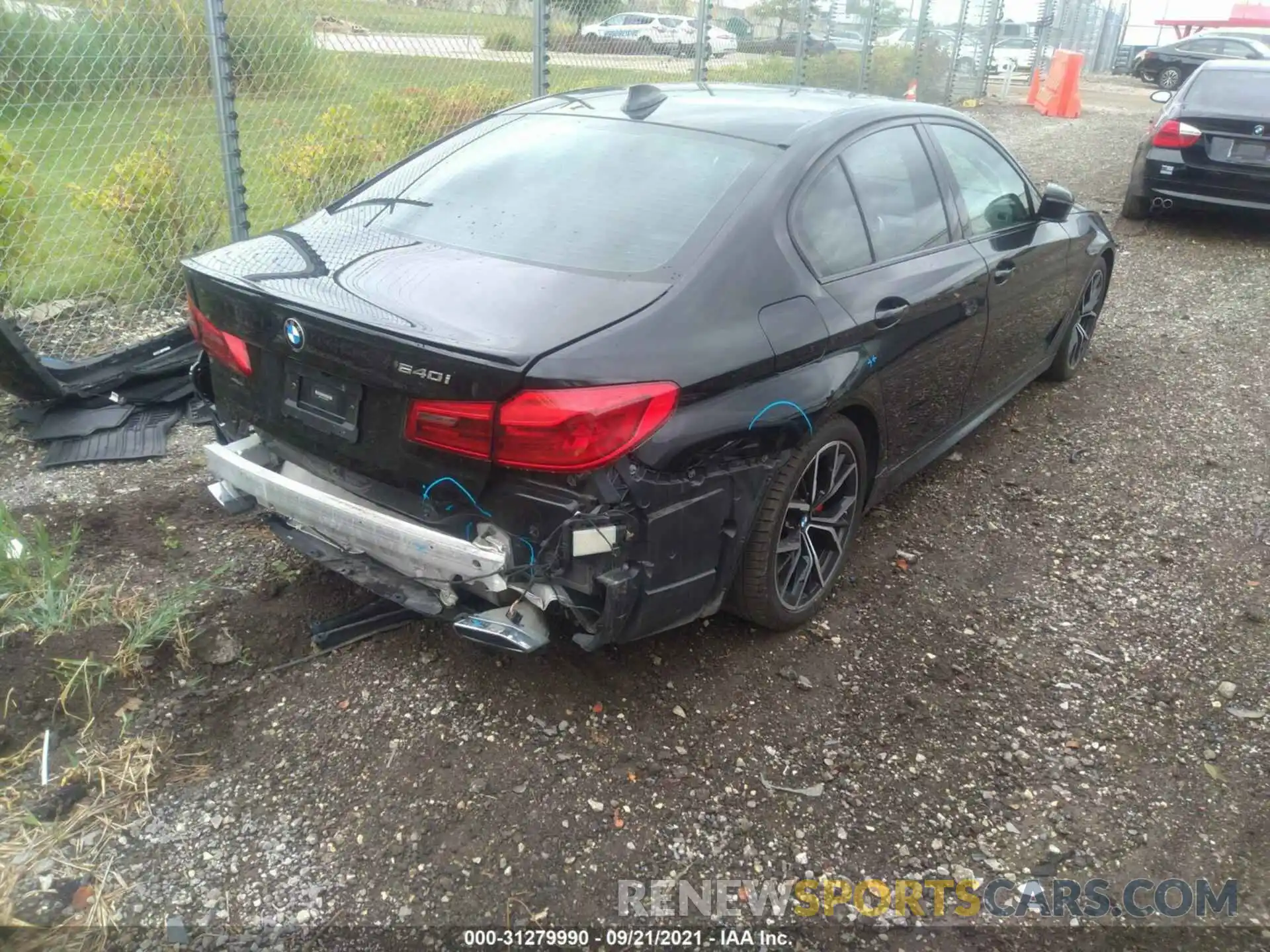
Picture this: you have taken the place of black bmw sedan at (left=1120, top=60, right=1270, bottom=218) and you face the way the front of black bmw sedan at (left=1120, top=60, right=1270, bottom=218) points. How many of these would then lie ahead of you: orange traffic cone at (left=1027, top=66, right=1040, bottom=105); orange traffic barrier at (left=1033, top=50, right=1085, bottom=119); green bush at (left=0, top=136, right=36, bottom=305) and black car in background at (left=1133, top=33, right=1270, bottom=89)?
3

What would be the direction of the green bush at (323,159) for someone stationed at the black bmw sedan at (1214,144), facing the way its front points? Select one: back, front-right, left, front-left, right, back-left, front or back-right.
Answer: back-left

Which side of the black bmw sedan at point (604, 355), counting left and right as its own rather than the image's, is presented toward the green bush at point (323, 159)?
left

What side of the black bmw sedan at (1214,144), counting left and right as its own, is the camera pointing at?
back

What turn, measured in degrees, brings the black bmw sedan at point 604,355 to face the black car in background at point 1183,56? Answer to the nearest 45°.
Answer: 0° — it already faces it

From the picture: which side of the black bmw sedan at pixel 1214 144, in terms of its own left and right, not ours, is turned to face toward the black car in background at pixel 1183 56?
front

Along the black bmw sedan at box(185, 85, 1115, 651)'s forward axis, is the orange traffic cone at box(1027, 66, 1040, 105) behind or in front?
in front

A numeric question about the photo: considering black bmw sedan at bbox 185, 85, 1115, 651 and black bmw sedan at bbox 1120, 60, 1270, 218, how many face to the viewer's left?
0

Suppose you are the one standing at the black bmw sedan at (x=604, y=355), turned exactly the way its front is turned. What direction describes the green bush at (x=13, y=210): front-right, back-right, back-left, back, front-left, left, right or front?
left

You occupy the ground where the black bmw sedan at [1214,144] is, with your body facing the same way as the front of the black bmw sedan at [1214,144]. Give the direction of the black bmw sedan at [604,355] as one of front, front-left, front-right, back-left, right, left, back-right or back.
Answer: back

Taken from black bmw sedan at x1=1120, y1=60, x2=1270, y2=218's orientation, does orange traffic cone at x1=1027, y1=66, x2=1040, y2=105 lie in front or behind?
in front

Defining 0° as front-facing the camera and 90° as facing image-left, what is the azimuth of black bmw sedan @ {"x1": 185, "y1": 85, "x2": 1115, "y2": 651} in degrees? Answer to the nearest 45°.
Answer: approximately 225°
